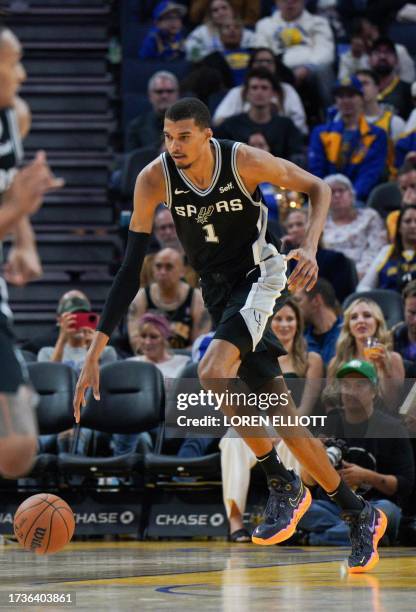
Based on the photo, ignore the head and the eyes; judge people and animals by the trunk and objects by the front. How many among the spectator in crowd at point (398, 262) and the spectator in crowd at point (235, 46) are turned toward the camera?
2

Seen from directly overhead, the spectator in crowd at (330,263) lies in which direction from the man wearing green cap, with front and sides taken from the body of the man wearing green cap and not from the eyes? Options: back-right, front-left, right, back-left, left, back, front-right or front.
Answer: back-right

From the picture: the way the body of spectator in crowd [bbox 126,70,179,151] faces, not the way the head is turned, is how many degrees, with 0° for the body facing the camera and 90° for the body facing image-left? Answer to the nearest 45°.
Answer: approximately 0°

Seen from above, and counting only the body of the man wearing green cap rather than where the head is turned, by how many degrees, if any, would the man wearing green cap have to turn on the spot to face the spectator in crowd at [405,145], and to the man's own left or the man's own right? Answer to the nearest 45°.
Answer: approximately 135° to the man's own right

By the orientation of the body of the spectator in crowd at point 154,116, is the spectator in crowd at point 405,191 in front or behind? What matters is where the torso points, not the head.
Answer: in front

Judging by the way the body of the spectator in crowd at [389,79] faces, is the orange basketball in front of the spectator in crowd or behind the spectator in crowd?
in front

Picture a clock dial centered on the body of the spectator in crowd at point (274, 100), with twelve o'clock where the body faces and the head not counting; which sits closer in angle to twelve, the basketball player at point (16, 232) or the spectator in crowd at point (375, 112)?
the basketball player
